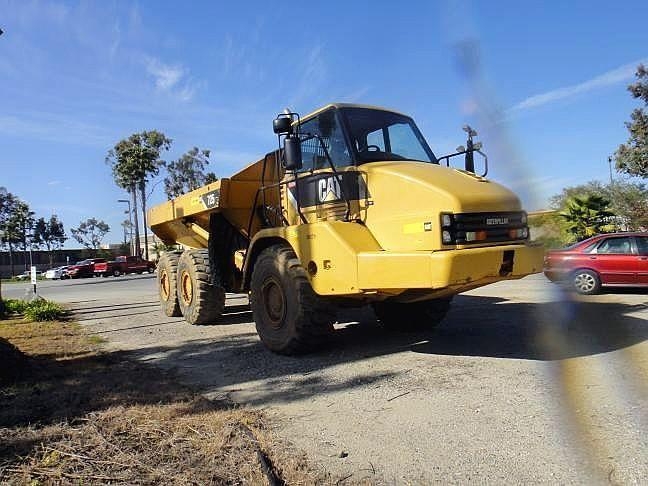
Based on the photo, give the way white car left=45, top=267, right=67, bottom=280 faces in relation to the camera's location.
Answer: facing the viewer and to the left of the viewer

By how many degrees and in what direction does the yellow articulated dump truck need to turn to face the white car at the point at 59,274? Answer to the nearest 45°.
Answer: approximately 180°

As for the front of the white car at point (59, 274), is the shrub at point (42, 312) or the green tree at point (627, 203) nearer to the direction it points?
the shrub

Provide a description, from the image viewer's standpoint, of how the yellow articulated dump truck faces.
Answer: facing the viewer and to the right of the viewer

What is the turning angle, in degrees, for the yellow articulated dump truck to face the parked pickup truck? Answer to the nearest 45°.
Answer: approximately 180°

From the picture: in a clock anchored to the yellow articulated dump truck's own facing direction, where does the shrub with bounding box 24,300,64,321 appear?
The shrub is roughly at 6 o'clock from the yellow articulated dump truck.
